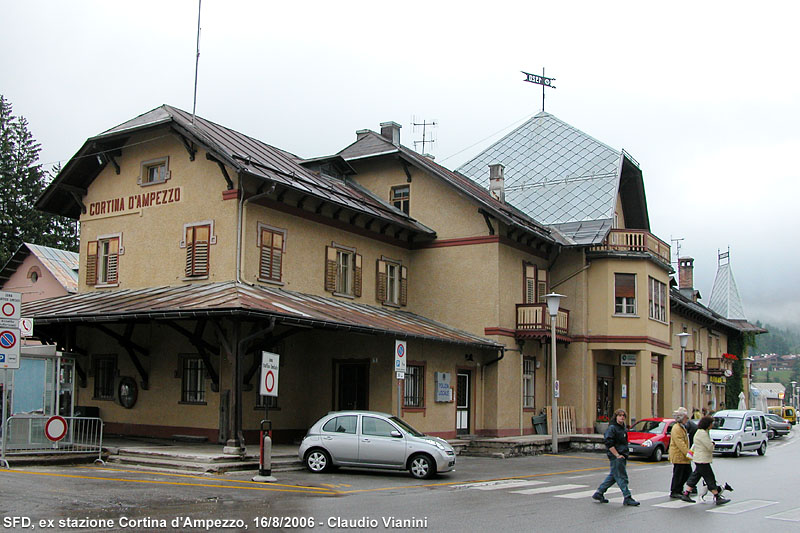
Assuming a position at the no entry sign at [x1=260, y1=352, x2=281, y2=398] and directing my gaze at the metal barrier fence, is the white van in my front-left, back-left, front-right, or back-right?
back-right

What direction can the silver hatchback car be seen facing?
to the viewer's right

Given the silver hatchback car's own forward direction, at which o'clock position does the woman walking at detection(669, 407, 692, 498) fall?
The woman walking is roughly at 1 o'clock from the silver hatchback car.
